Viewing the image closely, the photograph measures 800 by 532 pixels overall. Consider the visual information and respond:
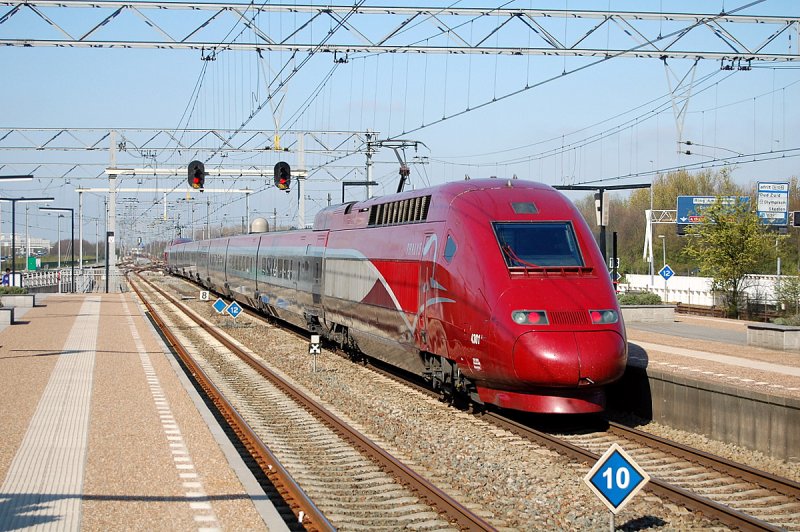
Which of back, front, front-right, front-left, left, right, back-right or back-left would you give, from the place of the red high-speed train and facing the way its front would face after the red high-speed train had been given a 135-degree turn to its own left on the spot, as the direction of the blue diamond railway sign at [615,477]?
back

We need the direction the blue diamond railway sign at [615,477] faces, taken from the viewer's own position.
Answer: facing the viewer

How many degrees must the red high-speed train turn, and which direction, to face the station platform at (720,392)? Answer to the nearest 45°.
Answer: approximately 45° to its left

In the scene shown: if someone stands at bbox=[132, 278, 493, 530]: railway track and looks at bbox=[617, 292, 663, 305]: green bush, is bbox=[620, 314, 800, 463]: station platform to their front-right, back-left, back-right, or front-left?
front-right

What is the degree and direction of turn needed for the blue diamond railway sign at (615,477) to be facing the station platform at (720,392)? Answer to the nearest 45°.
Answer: approximately 180°

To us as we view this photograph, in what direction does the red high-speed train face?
facing the viewer and to the right of the viewer

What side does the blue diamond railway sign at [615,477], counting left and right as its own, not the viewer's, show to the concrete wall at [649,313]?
back

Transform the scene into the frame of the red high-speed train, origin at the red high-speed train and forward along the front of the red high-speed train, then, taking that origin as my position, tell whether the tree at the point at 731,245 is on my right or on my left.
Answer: on my left

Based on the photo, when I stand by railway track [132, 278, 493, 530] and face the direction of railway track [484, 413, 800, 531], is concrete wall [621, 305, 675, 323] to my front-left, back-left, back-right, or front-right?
front-left
